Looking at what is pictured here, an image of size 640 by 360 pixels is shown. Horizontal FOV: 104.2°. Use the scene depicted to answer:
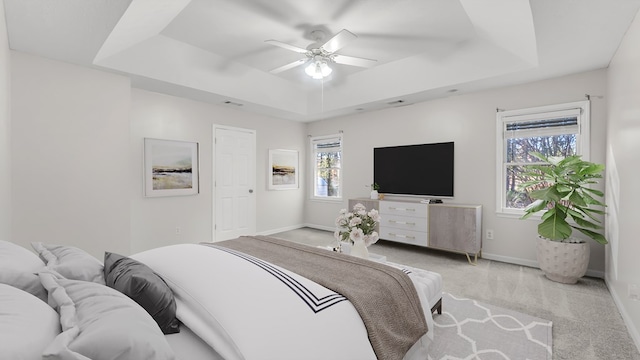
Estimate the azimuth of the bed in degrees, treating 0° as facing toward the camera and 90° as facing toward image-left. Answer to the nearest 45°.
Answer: approximately 225°

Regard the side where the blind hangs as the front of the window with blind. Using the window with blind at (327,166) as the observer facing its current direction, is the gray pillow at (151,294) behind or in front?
in front

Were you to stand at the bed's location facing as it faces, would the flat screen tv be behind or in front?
in front

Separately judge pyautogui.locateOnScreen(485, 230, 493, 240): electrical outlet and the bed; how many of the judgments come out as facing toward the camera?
1

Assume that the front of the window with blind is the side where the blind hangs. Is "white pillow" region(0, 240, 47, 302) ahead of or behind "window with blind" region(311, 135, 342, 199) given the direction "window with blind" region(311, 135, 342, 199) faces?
ahead

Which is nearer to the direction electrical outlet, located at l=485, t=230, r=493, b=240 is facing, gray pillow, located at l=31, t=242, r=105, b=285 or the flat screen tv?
the gray pillow

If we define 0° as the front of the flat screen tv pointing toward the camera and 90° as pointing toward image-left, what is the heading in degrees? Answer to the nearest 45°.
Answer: approximately 45°

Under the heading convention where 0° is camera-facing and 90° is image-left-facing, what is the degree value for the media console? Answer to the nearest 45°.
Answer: approximately 45°

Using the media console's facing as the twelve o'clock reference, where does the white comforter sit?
The white comforter is roughly at 11 o'clock from the media console.

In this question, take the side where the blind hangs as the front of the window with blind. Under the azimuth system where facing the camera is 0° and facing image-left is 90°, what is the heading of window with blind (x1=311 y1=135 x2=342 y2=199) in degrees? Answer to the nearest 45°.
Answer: approximately 45°

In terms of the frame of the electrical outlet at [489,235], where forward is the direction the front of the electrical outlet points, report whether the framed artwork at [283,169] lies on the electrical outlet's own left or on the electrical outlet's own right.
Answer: on the electrical outlet's own right
